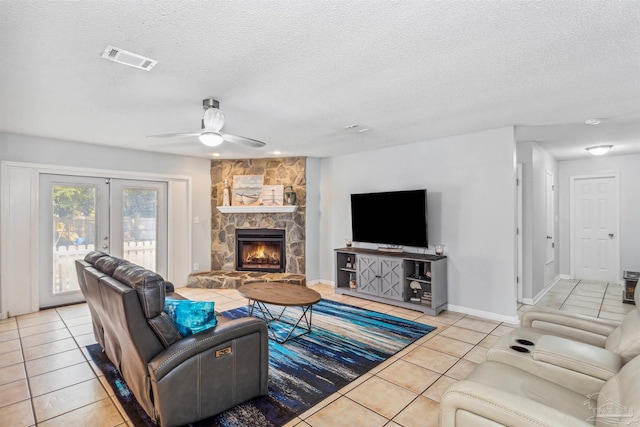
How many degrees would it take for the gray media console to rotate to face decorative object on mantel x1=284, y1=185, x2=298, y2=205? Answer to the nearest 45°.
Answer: approximately 90° to its right

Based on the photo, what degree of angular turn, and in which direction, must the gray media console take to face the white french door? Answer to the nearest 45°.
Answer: approximately 45° to its right

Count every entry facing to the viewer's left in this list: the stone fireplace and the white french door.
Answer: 0

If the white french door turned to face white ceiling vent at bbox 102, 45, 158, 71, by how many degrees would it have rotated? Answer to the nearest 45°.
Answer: approximately 45° to its right

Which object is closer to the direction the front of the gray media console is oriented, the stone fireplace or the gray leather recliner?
the gray leather recliner

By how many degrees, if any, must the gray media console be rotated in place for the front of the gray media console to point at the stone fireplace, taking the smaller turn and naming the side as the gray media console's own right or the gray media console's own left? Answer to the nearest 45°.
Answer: approximately 45° to the gray media console's own right

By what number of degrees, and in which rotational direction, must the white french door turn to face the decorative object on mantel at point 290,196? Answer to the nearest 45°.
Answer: approximately 45° to its left

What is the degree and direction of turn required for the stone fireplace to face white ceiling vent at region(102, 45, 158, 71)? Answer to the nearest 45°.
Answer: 0° — it already faces it

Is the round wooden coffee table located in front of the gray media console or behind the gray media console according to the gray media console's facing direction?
in front

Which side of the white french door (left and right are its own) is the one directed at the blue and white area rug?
front

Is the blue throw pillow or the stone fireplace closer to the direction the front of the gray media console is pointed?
the blue throw pillow

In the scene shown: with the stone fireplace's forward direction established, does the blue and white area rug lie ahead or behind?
ahead

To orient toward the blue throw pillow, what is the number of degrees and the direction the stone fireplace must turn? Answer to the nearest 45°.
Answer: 0° — it already faces it

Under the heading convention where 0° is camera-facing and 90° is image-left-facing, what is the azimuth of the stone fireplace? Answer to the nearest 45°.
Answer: approximately 0°

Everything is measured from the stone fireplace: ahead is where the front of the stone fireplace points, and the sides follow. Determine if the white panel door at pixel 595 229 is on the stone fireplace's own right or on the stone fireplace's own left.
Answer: on the stone fireplace's own left

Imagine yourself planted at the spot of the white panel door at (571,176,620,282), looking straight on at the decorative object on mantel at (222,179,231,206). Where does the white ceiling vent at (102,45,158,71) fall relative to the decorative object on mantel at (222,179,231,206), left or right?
left
